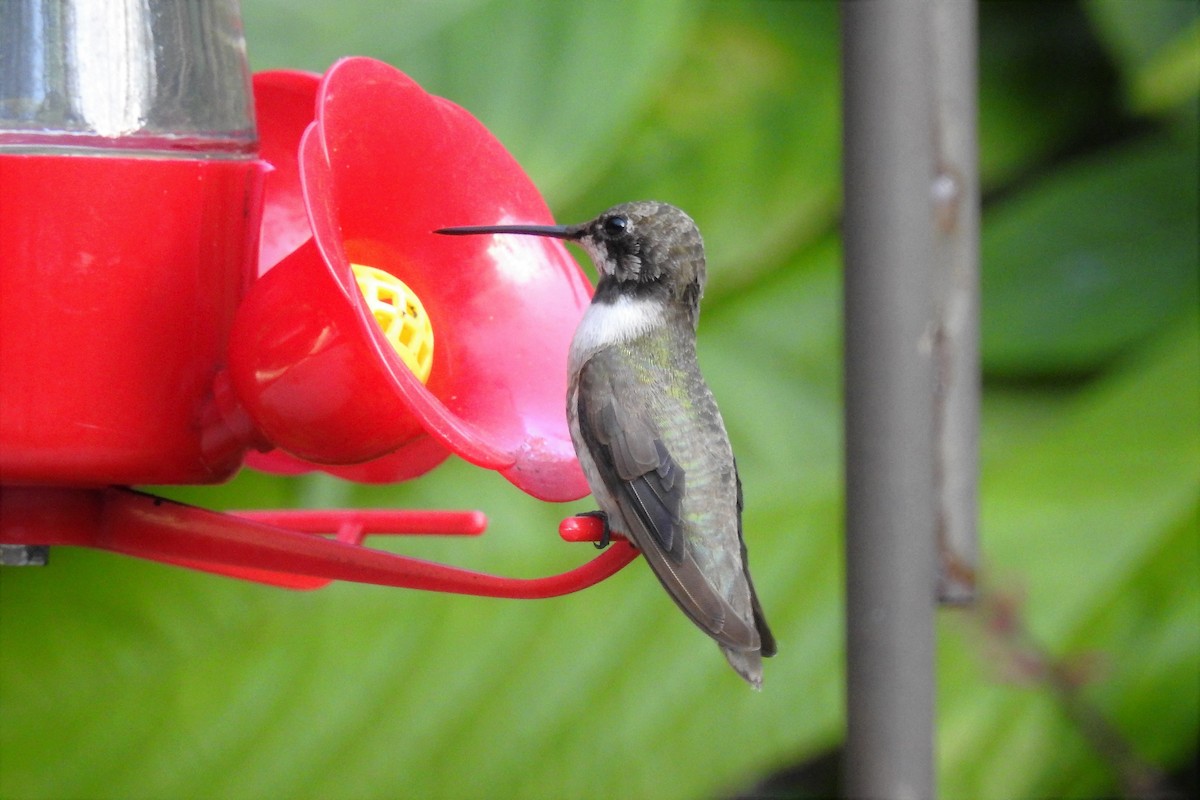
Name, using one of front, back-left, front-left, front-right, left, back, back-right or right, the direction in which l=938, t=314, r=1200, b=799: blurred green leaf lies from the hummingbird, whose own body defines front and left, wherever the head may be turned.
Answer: back-right

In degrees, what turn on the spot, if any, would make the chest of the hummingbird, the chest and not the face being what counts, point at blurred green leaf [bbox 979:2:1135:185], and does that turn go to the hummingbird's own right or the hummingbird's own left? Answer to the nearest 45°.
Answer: approximately 135° to the hummingbird's own right

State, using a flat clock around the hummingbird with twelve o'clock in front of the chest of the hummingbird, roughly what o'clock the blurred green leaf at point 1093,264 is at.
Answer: The blurred green leaf is roughly at 4 o'clock from the hummingbird.

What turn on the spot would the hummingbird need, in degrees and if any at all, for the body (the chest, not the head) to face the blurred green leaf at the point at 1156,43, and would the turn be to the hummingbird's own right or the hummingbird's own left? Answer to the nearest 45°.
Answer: approximately 135° to the hummingbird's own right

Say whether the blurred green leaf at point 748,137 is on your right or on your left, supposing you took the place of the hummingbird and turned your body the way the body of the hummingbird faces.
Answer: on your right

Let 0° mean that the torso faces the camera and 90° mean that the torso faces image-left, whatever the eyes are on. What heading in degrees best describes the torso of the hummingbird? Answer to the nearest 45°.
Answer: approximately 90°
